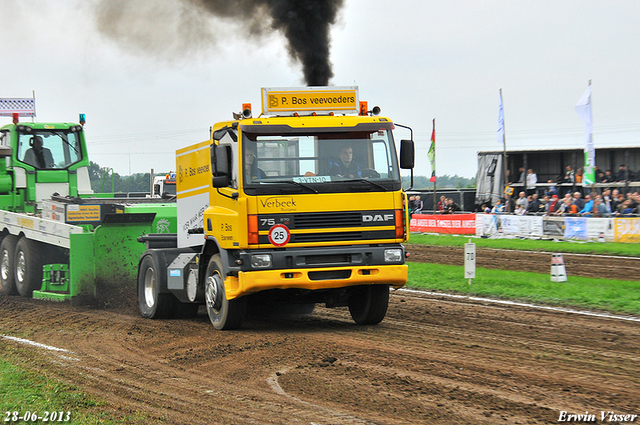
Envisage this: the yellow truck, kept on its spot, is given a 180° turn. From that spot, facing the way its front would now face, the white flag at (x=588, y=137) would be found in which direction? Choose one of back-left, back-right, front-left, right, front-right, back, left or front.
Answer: right

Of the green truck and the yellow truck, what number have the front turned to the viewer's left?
0

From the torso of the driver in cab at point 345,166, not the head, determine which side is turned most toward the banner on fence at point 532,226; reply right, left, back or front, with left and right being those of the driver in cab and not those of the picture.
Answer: left

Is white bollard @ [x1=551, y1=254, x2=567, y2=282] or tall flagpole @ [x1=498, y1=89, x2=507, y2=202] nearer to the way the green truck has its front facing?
the white bollard

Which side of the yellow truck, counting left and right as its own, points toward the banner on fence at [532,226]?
left
